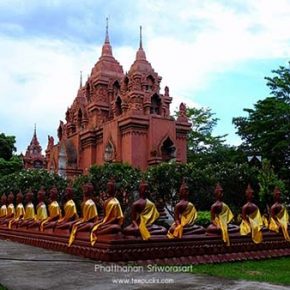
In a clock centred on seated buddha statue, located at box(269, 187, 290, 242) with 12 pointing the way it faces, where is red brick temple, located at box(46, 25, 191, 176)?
The red brick temple is roughly at 5 o'clock from the seated buddha statue.

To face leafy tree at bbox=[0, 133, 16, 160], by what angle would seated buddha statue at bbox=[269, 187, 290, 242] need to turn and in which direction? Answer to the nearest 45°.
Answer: approximately 135° to its right

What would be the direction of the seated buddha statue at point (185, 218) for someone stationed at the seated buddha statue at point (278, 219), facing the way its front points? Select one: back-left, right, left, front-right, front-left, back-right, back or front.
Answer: front-right

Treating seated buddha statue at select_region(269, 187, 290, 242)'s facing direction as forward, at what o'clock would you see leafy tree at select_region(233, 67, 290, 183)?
The leafy tree is roughly at 6 o'clock from the seated buddha statue.

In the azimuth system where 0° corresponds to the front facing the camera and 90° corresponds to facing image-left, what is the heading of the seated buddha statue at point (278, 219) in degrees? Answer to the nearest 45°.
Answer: approximately 0°

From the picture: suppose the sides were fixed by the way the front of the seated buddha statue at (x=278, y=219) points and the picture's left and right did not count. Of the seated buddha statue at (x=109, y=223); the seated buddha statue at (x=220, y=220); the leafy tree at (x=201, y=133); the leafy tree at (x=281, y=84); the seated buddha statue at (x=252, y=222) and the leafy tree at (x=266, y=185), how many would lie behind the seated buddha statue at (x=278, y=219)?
3

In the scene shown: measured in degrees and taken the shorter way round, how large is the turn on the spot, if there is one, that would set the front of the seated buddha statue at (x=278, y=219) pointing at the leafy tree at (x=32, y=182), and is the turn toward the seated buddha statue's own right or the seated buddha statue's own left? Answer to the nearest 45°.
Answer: approximately 135° to the seated buddha statue's own right

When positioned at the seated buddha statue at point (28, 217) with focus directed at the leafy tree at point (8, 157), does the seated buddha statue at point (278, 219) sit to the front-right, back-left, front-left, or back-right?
back-right

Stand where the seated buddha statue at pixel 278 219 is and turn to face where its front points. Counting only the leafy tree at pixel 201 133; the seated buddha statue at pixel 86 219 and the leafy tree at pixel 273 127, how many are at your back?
2

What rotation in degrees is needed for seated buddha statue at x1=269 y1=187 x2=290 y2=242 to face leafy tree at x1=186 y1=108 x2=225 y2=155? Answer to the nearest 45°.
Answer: approximately 180°

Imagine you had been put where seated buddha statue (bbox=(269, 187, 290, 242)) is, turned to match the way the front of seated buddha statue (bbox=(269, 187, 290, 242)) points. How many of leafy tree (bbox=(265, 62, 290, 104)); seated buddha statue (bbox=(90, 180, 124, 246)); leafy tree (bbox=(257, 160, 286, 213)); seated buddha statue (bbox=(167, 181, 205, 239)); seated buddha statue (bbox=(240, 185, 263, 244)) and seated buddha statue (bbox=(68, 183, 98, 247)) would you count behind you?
2

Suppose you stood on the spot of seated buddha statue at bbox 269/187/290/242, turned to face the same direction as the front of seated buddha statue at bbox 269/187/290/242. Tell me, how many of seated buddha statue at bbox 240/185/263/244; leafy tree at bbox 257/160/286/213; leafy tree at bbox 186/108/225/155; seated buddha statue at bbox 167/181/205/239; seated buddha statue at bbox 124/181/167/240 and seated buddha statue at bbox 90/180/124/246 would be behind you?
2
